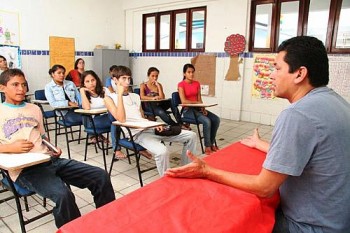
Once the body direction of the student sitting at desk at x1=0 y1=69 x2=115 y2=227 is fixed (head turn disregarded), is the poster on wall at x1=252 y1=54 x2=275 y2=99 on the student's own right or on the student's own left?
on the student's own left

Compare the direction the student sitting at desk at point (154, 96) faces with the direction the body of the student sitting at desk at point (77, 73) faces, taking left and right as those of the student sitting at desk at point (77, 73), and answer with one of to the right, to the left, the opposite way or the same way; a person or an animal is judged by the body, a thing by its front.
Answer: the same way

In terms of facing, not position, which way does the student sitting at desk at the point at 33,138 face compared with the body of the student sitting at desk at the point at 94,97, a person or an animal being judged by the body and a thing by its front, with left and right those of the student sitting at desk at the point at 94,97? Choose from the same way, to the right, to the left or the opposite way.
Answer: the same way

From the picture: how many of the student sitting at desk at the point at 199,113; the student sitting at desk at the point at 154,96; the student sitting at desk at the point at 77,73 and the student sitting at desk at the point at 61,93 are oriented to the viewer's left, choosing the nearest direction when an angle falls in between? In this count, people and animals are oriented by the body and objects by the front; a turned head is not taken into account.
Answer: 0

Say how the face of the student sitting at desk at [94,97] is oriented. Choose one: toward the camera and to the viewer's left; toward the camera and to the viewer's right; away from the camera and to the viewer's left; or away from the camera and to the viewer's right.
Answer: toward the camera and to the viewer's right

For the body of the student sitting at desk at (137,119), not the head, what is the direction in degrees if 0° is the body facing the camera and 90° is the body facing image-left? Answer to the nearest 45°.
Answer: approximately 315°

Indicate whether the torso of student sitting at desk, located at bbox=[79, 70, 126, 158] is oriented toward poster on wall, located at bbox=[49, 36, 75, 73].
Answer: no

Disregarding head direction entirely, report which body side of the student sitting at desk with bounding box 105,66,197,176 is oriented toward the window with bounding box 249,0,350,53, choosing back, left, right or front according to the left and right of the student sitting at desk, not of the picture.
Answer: left

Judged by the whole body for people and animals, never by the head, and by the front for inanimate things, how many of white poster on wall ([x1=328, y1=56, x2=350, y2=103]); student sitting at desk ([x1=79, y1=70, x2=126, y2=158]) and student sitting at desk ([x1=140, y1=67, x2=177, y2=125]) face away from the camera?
0

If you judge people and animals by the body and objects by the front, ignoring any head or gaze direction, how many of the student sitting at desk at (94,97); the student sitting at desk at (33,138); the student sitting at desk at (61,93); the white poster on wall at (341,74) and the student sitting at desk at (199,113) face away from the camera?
0

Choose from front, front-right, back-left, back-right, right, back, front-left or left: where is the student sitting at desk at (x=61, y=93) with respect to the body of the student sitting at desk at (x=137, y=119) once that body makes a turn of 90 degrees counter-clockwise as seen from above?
left

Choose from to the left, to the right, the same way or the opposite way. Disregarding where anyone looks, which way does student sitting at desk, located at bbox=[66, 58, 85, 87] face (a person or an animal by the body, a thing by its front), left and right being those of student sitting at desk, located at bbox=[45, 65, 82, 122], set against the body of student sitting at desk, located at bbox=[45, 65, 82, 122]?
the same way

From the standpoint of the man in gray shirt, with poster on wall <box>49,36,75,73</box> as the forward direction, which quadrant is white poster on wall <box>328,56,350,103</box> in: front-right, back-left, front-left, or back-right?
front-right

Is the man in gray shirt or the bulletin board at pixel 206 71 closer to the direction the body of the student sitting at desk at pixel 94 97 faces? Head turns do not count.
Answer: the man in gray shirt

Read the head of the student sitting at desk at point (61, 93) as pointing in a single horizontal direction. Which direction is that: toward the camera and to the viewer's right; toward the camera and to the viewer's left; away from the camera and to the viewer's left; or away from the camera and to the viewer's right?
toward the camera and to the viewer's right

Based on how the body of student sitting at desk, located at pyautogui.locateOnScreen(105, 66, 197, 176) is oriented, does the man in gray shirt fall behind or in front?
in front

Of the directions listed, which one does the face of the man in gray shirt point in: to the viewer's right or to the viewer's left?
to the viewer's left

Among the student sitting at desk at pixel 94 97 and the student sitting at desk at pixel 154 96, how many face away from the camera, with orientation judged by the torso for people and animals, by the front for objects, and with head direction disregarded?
0

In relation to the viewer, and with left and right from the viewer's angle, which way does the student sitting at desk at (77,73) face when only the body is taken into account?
facing the viewer and to the right of the viewer
